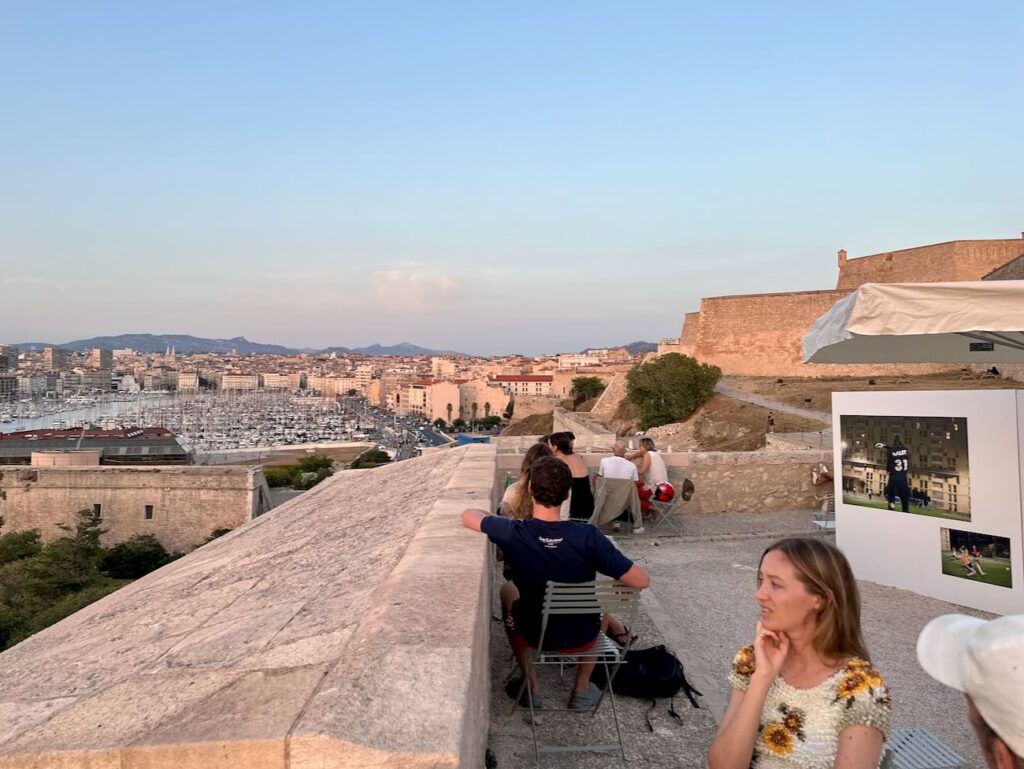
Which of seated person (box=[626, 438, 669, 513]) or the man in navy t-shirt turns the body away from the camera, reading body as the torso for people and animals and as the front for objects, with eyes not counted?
the man in navy t-shirt

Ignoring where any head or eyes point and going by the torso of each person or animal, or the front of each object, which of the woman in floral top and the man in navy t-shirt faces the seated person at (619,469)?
the man in navy t-shirt

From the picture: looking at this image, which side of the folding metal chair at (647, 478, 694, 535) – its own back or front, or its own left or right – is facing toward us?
left

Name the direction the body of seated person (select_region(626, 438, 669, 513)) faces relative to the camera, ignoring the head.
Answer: to the viewer's left

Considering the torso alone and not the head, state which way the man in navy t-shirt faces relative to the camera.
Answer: away from the camera

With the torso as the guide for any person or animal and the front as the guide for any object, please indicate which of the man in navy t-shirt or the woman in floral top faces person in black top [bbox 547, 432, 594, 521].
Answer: the man in navy t-shirt

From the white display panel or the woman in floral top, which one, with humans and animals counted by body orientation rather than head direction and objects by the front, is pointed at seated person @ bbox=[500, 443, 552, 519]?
the white display panel

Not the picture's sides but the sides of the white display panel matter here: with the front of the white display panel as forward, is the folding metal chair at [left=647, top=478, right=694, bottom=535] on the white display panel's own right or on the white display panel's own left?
on the white display panel's own right

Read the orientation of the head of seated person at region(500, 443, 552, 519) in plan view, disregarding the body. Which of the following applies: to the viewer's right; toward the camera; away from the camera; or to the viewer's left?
away from the camera
